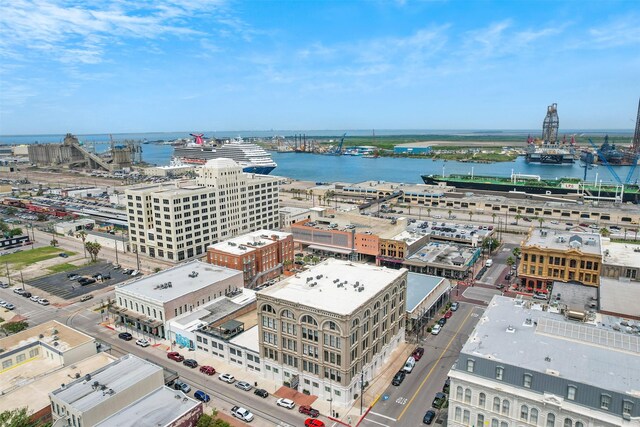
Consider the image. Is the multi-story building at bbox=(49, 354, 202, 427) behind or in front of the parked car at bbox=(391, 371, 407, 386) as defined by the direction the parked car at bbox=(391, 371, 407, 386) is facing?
in front

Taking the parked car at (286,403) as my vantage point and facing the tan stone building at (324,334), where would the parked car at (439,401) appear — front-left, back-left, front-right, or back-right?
front-right

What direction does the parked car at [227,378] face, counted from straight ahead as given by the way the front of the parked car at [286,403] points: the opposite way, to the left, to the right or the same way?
the same way

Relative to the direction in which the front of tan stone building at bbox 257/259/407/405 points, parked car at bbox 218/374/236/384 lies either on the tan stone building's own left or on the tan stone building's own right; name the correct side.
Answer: on the tan stone building's own right

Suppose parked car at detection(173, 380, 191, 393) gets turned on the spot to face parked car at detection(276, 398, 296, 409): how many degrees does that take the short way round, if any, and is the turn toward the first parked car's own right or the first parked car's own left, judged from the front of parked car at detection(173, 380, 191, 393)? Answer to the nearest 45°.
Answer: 0° — it already faces it

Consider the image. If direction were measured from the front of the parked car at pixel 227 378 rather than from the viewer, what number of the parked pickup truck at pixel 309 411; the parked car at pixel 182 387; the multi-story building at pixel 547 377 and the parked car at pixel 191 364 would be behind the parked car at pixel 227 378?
2

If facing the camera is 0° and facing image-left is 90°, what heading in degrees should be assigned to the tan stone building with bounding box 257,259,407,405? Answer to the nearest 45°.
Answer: approximately 45°

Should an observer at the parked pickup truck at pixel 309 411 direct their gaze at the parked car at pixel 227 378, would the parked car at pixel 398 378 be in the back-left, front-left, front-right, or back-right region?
back-right

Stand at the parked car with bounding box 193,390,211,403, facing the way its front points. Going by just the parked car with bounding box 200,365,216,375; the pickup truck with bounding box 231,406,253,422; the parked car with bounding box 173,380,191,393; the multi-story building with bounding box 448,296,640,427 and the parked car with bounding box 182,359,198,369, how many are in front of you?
2

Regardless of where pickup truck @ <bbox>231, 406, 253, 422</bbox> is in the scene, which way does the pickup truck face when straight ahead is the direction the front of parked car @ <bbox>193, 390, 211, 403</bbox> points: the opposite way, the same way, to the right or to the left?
the same way

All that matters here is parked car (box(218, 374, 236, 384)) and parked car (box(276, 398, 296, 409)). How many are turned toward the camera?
0

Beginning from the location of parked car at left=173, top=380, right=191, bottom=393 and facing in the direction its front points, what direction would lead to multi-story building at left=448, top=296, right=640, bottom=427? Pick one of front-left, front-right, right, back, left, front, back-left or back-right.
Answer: front

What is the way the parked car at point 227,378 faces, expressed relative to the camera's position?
facing away from the viewer and to the left of the viewer

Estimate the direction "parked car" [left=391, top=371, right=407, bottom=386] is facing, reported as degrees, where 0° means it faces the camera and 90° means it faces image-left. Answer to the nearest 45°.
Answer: approximately 45°
